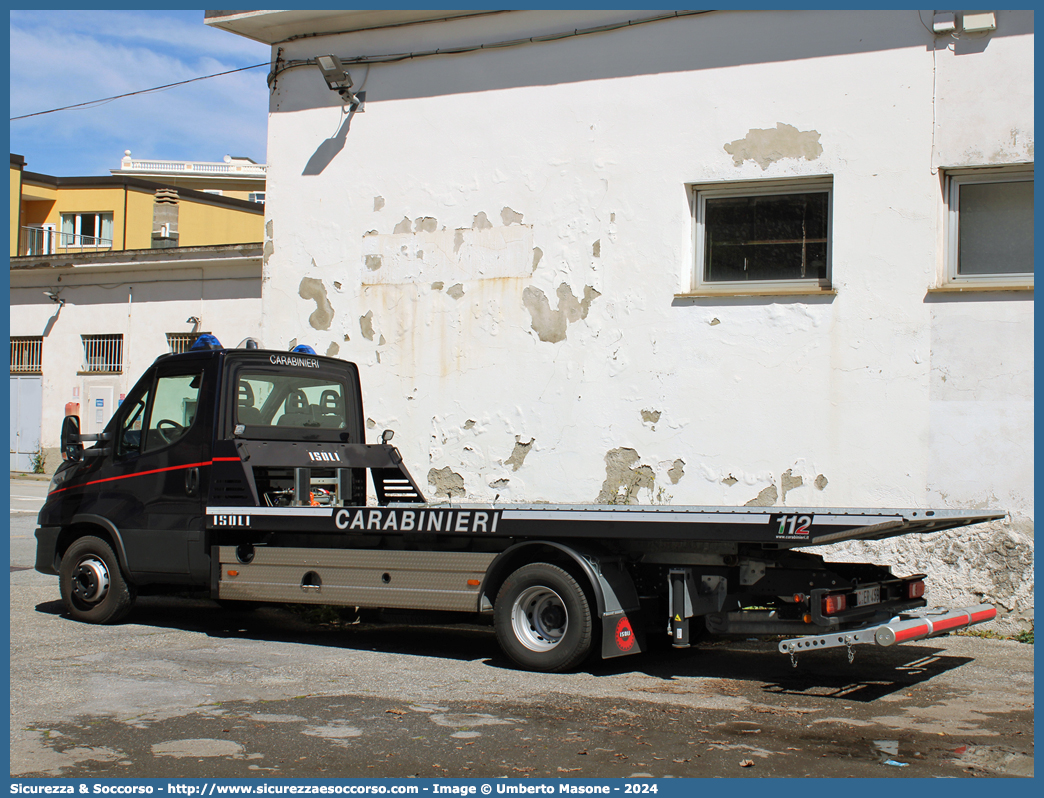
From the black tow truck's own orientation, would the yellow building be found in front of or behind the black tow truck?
in front

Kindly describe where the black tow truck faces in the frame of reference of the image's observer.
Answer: facing away from the viewer and to the left of the viewer
